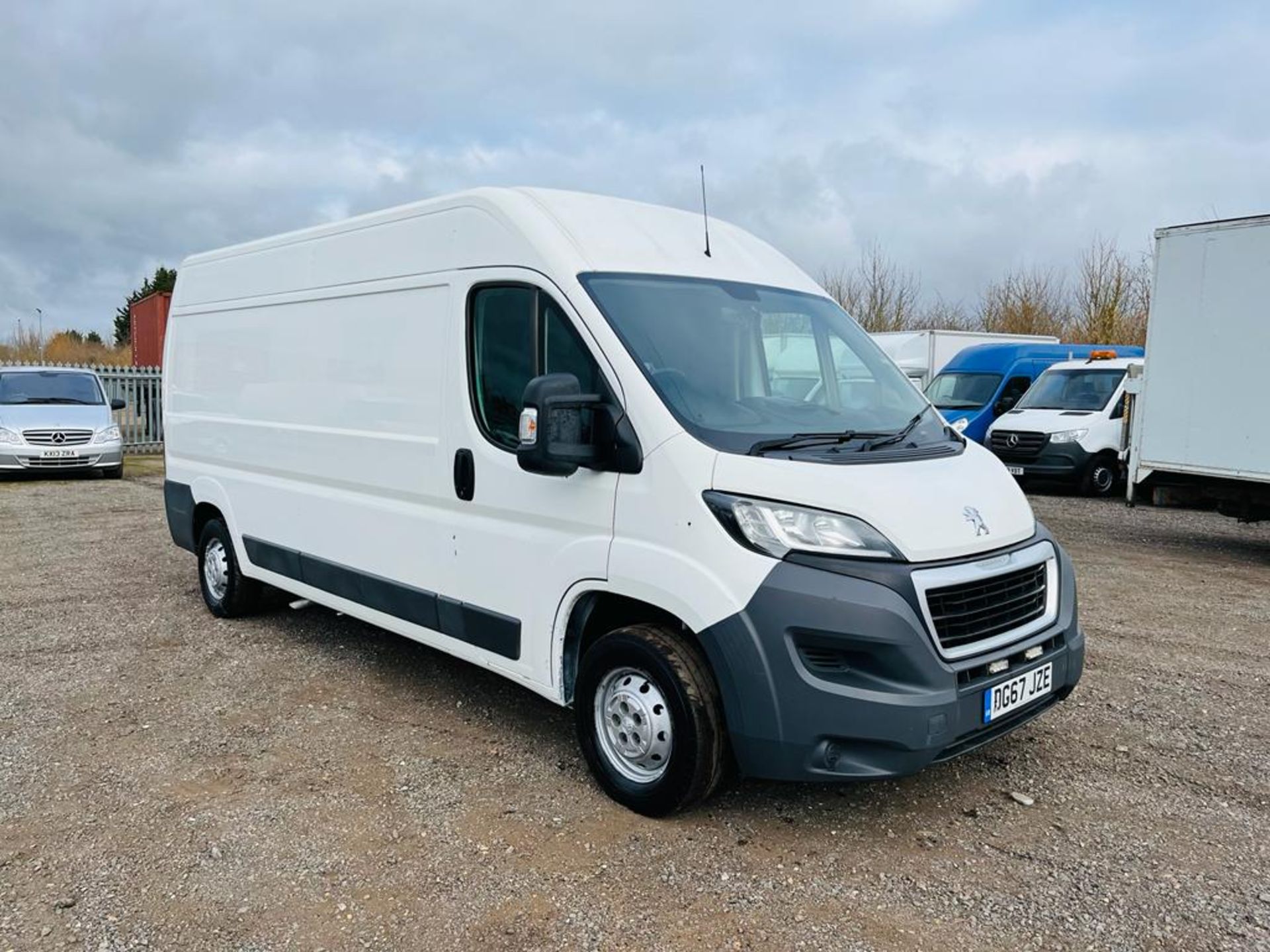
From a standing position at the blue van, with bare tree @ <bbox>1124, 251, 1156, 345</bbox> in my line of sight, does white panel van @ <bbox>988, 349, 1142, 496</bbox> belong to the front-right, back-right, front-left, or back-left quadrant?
back-right

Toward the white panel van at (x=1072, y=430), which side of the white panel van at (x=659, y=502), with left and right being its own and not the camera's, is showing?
left

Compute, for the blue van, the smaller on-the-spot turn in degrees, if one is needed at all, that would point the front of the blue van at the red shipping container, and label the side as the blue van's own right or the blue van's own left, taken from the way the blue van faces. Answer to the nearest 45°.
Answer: approximately 45° to the blue van's own right

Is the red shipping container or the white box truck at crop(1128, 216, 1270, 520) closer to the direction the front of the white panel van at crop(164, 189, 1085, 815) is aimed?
the white box truck

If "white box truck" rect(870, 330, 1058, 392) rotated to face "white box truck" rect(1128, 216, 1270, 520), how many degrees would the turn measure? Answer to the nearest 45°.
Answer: approximately 45° to its left

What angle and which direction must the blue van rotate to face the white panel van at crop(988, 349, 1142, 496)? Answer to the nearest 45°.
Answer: approximately 90° to its left

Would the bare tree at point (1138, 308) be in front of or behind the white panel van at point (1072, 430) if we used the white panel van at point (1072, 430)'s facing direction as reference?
behind

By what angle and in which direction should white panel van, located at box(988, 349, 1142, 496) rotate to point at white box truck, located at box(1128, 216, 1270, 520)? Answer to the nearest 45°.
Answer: approximately 45° to its left

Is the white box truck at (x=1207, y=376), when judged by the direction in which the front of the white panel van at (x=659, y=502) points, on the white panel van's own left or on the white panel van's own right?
on the white panel van's own left

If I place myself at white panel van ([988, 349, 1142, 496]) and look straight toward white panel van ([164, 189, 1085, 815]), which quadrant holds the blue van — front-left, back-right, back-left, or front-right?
back-right
